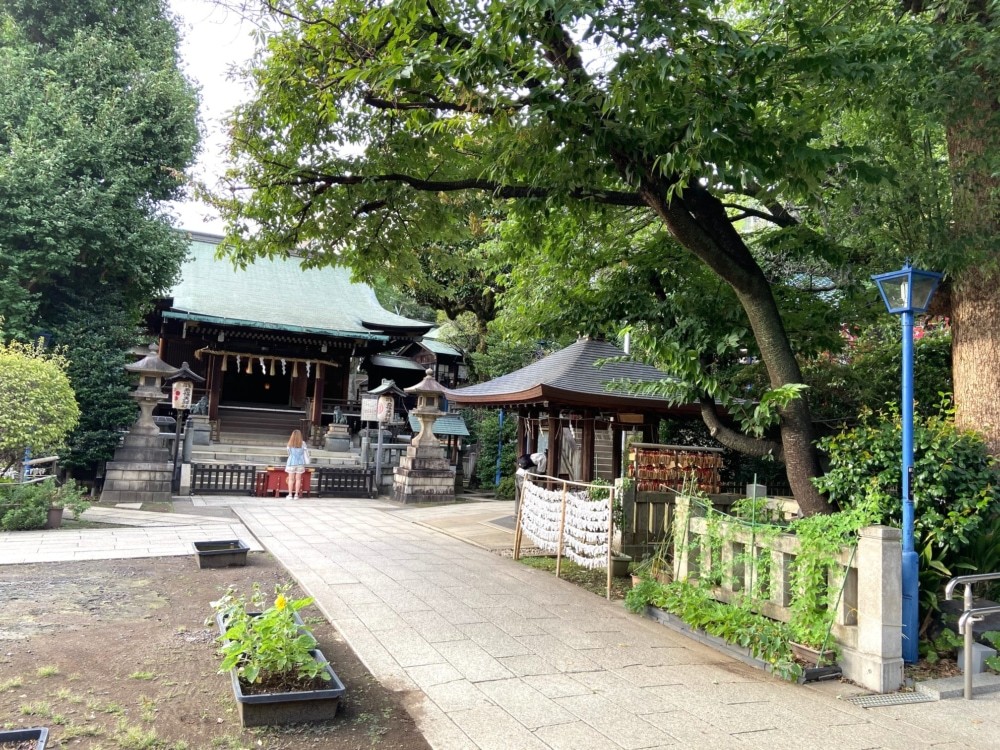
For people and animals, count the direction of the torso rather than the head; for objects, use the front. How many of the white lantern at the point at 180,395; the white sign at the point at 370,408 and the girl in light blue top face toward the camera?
2

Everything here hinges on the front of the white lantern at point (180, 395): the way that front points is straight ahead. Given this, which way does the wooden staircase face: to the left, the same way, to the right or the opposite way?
the same way

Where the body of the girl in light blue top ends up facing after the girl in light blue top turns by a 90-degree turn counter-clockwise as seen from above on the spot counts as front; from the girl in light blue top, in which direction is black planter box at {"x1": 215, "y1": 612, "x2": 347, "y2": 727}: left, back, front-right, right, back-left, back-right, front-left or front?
left

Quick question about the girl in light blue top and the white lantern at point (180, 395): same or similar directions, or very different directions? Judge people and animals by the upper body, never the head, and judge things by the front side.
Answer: very different directions

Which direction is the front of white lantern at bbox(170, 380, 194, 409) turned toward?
toward the camera

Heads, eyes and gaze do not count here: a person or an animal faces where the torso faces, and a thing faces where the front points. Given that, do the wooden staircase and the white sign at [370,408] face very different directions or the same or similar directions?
same or similar directions

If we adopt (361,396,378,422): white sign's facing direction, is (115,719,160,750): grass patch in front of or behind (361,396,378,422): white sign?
in front

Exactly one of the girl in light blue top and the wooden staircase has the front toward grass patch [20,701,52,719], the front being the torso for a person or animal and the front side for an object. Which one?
the wooden staircase

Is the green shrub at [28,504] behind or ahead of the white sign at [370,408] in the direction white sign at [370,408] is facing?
ahead

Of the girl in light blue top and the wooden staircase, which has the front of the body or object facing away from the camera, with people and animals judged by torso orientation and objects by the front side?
the girl in light blue top

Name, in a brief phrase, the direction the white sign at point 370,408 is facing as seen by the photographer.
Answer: facing the viewer

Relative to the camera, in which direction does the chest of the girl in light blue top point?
away from the camera

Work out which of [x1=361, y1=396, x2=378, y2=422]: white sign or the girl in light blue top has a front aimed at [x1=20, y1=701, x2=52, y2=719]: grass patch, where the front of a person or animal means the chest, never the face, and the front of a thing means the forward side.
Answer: the white sign

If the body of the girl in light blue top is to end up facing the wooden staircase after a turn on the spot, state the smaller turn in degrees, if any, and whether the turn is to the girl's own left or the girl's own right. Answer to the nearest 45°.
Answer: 0° — they already face it

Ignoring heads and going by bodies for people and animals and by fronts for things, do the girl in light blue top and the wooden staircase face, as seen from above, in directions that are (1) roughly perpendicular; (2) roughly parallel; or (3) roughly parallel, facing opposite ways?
roughly parallel, facing opposite ways

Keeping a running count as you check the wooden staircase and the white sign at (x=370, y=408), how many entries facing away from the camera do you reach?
0
